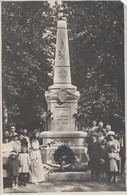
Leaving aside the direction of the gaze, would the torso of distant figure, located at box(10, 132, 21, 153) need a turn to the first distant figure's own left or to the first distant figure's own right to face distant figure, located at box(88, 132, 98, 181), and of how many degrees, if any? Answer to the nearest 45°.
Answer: approximately 90° to the first distant figure's own left

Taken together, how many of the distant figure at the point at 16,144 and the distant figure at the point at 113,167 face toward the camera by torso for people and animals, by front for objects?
2

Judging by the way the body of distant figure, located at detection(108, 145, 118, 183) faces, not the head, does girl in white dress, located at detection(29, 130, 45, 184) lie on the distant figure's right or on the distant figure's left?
on the distant figure's right

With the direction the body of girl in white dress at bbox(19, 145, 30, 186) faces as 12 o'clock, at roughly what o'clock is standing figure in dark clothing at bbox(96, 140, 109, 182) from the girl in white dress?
The standing figure in dark clothing is roughly at 9 o'clock from the girl in white dress.

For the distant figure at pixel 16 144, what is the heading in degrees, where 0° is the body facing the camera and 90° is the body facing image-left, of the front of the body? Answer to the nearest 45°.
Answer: approximately 0°

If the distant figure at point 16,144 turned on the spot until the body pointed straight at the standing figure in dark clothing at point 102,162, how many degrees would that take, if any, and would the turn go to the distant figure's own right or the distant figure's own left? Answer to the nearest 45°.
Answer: approximately 90° to the distant figure's own left

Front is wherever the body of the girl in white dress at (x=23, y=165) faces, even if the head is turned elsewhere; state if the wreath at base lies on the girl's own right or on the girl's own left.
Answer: on the girl's own left
